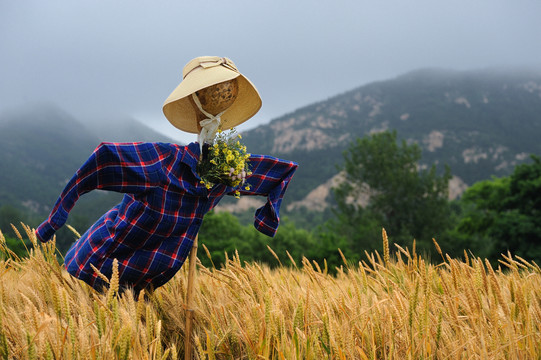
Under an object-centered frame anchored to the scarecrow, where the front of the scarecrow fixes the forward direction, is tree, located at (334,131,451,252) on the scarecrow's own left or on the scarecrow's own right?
on the scarecrow's own left

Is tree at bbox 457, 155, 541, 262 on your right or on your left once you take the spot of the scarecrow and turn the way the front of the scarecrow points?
on your left

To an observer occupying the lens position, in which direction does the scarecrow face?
facing the viewer and to the right of the viewer
